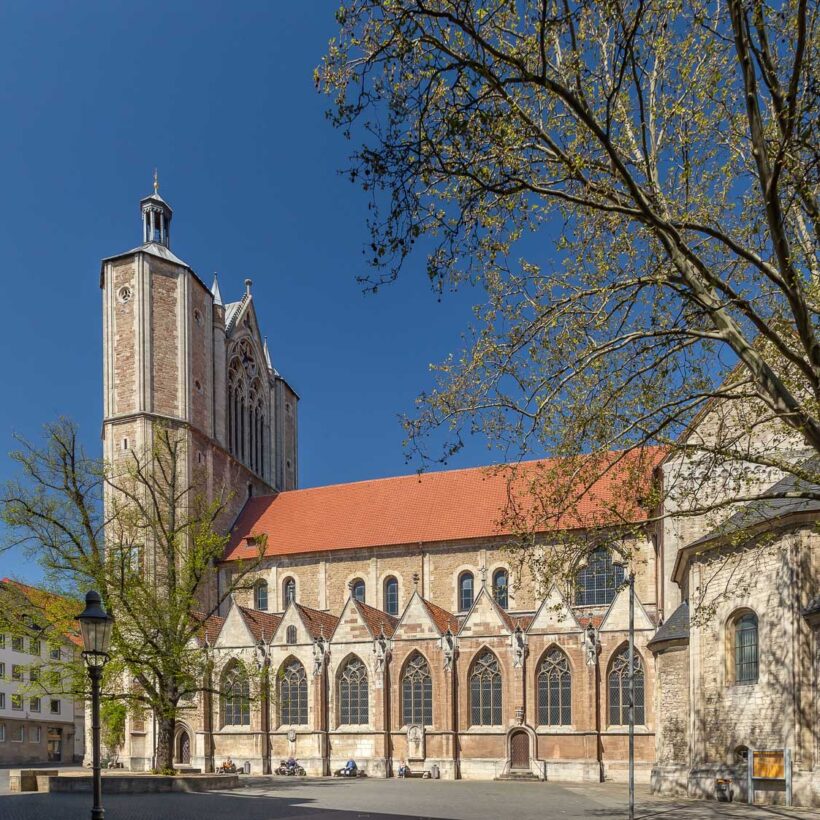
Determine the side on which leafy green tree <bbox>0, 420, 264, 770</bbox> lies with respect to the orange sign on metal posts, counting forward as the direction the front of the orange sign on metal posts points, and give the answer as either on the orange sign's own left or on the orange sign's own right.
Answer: on the orange sign's own right

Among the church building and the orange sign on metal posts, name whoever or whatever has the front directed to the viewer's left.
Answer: the church building
